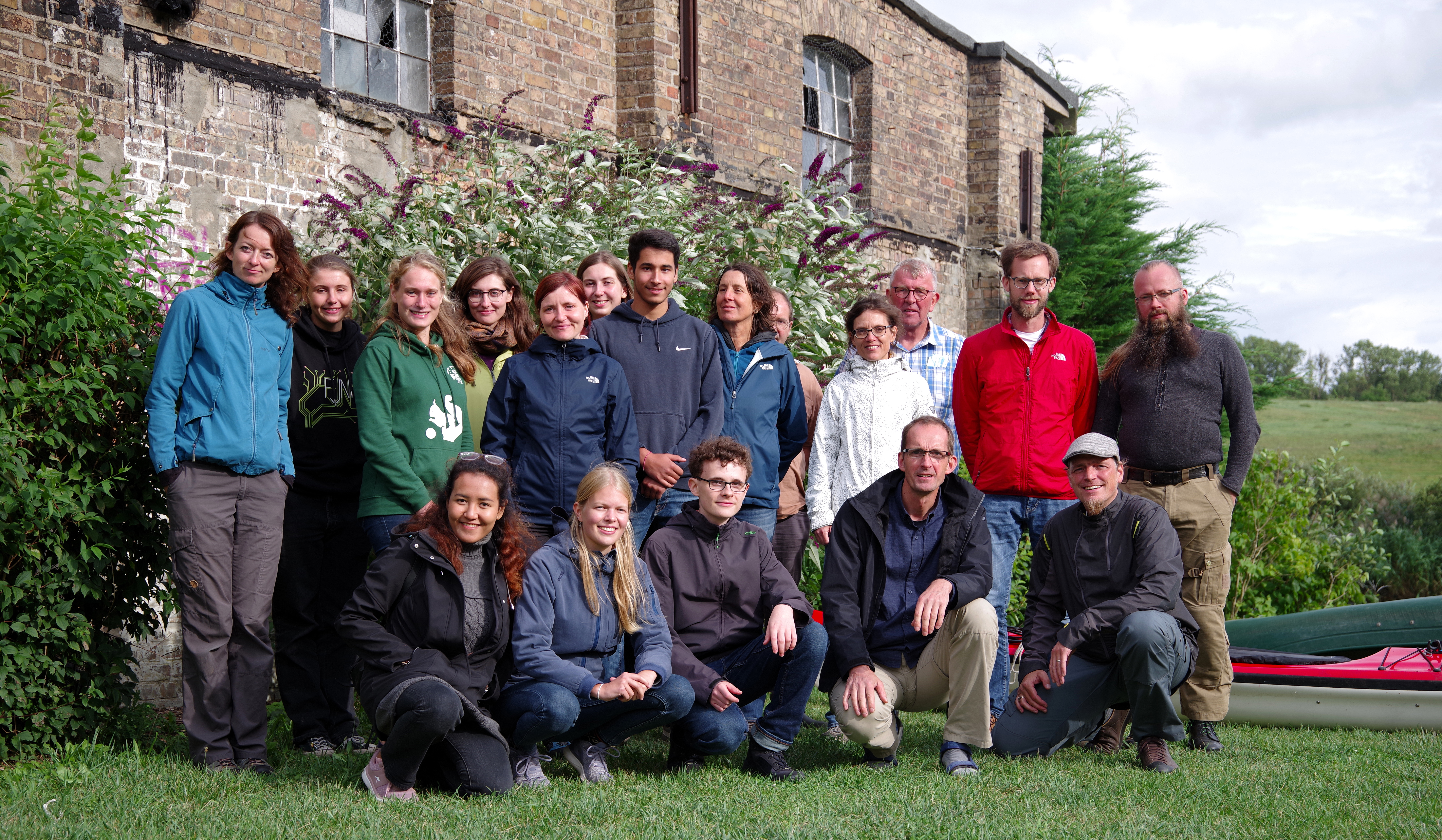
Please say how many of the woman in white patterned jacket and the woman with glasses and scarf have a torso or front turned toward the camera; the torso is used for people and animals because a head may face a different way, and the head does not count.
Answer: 2

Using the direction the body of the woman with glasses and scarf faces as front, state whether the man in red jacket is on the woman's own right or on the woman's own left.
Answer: on the woman's own left

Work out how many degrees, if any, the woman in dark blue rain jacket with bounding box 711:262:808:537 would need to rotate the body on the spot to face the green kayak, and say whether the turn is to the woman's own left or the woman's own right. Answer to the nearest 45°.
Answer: approximately 135° to the woman's own left

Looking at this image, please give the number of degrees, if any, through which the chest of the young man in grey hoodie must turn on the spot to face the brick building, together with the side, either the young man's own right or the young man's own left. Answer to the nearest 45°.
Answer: approximately 180°

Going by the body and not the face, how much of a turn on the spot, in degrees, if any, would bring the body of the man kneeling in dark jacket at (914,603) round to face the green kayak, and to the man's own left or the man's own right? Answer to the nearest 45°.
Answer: approximately 135° to the man's own left
